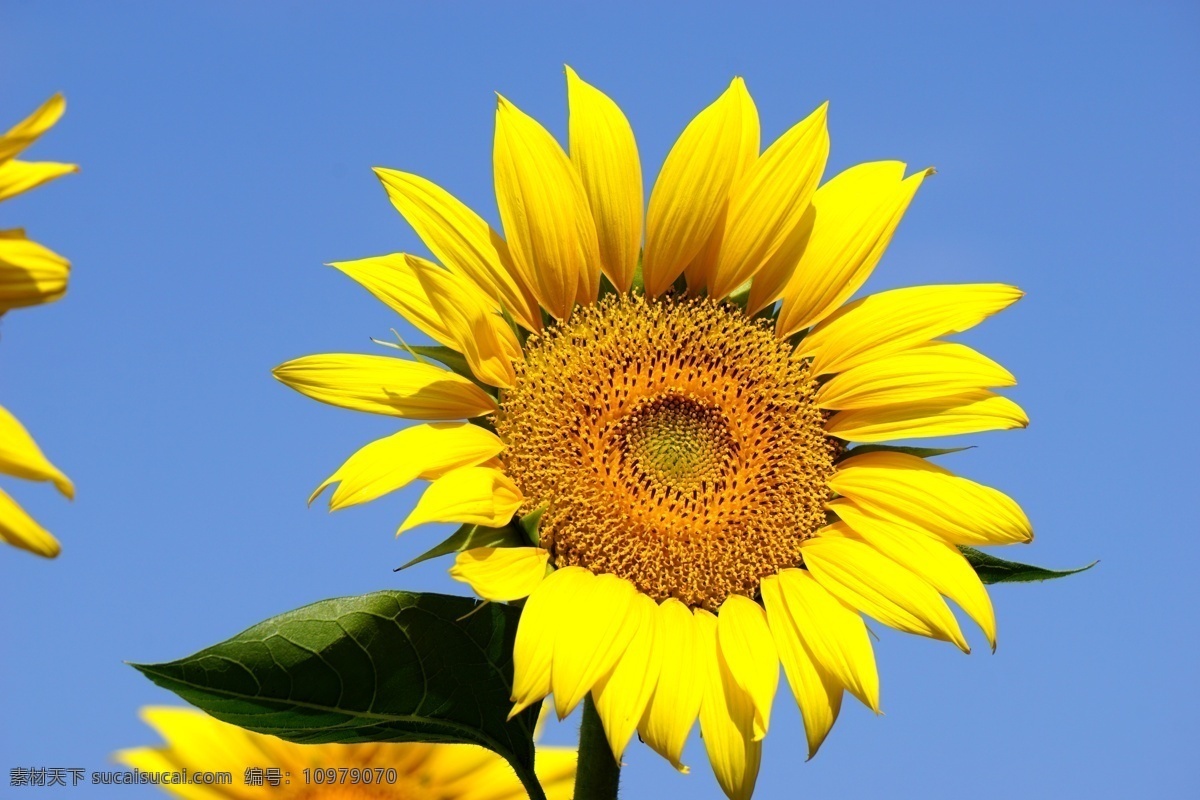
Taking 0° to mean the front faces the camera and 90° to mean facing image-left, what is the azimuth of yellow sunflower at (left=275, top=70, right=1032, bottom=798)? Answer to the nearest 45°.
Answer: approximately 0°

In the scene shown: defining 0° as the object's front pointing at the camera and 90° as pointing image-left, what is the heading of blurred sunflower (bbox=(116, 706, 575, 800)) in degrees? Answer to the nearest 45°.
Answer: approximately 0°

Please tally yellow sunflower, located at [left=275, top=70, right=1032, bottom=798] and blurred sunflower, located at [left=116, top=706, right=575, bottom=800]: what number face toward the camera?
2
